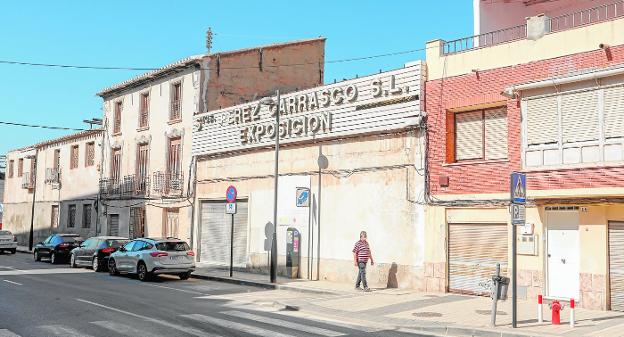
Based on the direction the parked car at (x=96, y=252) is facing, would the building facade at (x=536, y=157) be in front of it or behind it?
behind

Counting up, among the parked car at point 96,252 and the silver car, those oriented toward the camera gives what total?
0

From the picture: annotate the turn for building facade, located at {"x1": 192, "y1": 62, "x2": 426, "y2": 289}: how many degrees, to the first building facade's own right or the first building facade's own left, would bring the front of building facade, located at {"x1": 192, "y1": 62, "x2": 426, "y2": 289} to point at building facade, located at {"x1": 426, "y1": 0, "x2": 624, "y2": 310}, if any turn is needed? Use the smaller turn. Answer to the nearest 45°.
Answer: approximately 90° to the first building facade's own left

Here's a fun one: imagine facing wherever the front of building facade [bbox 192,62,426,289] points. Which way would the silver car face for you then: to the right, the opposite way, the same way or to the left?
to the right

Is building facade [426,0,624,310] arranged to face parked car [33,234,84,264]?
no

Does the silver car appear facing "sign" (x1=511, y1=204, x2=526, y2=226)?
no

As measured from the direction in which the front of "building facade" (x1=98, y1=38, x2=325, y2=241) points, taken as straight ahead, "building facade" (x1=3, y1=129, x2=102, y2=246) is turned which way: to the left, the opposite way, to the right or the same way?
the same way

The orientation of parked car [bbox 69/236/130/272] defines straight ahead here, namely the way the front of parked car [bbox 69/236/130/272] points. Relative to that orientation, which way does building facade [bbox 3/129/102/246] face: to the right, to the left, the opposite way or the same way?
to the left

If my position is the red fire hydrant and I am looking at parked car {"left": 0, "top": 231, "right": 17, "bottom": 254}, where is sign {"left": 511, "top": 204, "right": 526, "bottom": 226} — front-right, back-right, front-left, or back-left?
front-left

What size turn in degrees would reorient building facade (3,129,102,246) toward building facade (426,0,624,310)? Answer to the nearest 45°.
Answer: approximately 45° to its left

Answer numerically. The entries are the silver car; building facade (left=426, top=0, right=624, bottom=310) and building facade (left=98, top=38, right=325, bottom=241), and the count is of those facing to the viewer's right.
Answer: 0

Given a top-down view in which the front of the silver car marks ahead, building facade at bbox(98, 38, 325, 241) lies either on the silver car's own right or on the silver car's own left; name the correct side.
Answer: on the silver car's own right

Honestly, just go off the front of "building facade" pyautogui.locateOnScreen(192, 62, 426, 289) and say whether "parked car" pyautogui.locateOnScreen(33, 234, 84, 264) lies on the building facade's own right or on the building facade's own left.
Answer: on the building facade's own right

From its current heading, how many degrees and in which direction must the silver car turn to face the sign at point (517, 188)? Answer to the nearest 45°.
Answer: approximately 180°

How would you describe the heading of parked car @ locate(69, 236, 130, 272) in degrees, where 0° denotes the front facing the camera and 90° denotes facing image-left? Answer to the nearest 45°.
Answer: approximately 135°

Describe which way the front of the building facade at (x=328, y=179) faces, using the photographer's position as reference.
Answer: facing the viewer and to the left of the viewer

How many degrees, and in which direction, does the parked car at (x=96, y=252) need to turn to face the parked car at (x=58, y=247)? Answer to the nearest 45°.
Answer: approximately 45° to its right

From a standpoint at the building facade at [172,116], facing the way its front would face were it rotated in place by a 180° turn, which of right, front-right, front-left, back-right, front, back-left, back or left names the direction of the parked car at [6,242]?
left

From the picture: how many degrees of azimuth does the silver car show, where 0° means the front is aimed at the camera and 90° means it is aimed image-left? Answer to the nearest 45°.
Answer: approximately 135°

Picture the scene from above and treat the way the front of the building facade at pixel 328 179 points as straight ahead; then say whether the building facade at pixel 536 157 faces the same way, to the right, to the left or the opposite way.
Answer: the same way

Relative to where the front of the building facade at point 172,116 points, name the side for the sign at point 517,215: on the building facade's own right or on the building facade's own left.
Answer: on the building facade's own left

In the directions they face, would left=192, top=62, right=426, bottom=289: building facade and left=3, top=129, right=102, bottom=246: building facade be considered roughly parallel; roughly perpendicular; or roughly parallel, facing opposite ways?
roughly parallel

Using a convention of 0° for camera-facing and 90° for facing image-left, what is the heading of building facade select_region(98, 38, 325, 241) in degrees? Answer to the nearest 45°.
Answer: approximately 45°
